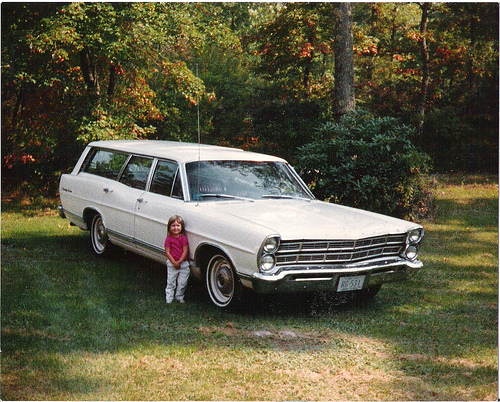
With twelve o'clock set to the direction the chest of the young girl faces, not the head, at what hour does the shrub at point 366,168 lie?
The shrub is roughly at 7 o'clock from the young girl.

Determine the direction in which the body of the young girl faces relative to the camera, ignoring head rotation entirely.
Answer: toward the camera
